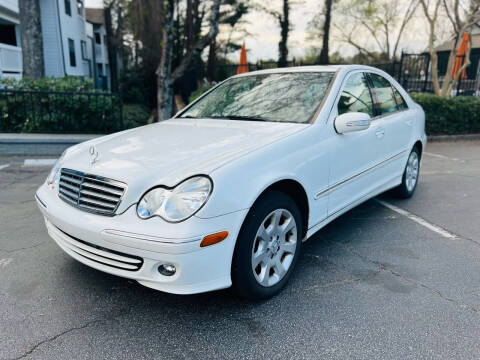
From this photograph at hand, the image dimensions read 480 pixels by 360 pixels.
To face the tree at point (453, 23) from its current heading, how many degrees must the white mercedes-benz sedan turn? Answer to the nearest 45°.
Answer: approximately 180°

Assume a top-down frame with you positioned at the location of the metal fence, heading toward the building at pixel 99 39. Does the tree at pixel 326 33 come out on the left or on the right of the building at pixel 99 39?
right

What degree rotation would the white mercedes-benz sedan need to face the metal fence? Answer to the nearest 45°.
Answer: approximately 90° to its right

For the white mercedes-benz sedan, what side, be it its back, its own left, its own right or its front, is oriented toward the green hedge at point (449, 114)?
back

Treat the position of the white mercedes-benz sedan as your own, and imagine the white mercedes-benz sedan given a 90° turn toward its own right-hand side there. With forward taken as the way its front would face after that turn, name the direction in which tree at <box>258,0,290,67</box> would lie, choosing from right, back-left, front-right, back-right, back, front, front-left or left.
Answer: front-right

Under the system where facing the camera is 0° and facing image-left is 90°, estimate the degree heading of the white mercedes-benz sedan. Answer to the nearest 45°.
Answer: approximately 45°

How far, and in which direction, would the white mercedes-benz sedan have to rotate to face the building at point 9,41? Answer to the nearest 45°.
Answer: approximately 90° to its right

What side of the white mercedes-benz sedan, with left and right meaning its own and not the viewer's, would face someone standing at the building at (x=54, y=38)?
right

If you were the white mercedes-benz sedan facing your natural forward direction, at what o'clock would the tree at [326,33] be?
The tree is roughly at 5 o'clock from the white mercedes-benz sedan.

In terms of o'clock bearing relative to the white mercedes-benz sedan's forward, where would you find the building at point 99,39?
The building is roughly at 4 o'clock from the white mercedes-benz sedan.
